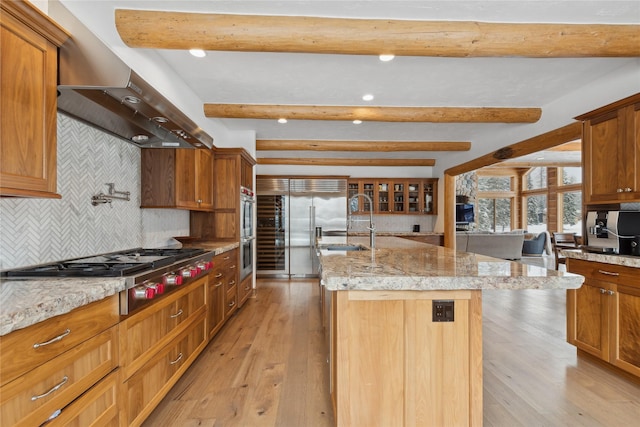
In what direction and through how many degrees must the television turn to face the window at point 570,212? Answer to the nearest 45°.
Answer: approximately 90° to its left

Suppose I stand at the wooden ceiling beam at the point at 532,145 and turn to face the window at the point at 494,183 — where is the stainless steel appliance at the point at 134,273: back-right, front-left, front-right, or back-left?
back-left

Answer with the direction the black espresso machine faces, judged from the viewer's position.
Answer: facing the viewer and to the left of the viewer

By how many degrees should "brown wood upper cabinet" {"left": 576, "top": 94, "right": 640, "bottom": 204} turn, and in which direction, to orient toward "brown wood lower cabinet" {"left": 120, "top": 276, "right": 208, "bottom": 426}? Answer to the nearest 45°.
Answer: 0° — it already faces it

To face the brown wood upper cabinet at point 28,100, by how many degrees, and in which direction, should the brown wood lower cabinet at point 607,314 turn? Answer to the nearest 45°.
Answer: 0° — it already faces it

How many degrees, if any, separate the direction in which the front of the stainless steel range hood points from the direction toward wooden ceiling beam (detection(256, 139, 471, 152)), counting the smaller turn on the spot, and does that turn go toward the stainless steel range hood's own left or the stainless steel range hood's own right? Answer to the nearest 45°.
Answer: approximately 90° to the stainless steel range hood's own left

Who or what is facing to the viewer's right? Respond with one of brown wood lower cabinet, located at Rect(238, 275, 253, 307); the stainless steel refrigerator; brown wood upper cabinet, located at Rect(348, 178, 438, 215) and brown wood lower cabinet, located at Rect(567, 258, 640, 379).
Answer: brown wood lower cabinet, located at Rect(238, 275, 253, 307)

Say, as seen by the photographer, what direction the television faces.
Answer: facing the viewer and to the right of the viewer

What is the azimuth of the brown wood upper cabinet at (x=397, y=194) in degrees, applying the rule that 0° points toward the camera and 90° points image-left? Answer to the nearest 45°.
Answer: approximately 0°

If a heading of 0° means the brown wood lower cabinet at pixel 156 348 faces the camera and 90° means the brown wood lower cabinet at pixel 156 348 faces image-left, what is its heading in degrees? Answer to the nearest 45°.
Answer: approximately 315°

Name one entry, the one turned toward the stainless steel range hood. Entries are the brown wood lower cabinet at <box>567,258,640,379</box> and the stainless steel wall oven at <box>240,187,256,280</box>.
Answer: the brown wood lower cabinet

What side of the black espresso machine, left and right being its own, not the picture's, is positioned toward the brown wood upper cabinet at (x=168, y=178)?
front
